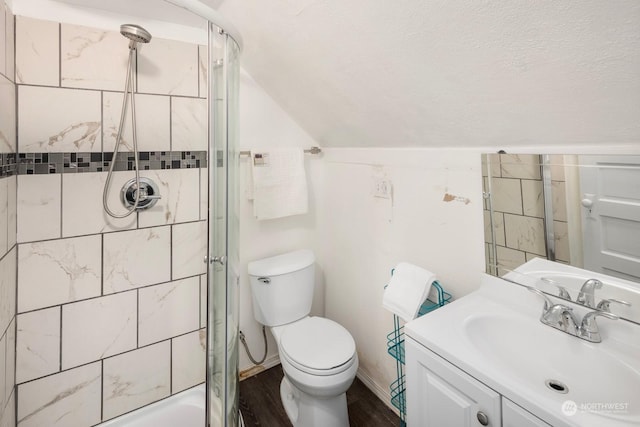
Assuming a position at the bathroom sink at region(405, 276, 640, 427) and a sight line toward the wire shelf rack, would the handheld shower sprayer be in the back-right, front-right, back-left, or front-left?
front-left

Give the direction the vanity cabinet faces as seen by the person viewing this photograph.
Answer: facing the viewer and to the left of the viewer

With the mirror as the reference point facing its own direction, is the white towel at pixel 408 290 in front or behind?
in front

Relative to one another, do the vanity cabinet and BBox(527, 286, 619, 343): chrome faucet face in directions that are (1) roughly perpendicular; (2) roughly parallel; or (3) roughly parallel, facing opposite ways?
roughly parallel

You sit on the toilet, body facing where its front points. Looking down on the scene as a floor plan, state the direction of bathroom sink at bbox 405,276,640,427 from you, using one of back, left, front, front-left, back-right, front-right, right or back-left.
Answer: front

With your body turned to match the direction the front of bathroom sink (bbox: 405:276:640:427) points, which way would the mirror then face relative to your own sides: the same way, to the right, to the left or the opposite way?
the same way

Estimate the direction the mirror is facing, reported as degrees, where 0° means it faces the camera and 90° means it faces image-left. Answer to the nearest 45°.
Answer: approximately 45°

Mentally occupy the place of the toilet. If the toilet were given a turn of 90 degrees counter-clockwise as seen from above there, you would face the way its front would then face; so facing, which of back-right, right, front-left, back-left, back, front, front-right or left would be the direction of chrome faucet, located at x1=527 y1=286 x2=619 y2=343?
right

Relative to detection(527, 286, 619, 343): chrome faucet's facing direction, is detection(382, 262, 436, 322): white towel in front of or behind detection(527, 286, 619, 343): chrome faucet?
in front

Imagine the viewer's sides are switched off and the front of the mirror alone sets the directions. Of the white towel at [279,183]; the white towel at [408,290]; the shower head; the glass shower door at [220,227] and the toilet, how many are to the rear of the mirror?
0

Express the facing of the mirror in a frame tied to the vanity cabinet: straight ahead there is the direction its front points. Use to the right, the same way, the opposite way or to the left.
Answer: the same way

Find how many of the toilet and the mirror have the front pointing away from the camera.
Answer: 0

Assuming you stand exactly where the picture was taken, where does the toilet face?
facing the viewer and to the right of the viewer

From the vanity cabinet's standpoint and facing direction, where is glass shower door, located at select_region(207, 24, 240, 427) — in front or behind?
in front
